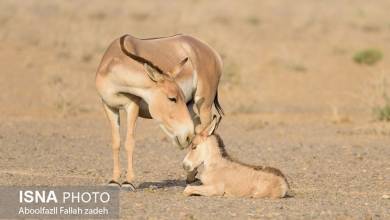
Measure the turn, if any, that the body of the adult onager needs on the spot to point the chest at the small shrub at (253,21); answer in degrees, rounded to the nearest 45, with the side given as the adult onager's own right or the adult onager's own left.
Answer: approximately 135° to the adult onager's own right

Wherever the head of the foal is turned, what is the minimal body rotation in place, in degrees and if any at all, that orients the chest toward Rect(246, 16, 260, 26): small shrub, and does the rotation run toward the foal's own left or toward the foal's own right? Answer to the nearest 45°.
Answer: approximately 90° to the foal's own right

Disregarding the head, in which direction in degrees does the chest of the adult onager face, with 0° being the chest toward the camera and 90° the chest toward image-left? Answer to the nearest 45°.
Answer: approximately 45°

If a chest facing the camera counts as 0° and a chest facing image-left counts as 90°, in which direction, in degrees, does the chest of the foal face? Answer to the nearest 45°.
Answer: approximately 90°

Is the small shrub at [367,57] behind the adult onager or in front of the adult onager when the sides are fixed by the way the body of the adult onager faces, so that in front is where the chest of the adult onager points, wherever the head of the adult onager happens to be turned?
behind

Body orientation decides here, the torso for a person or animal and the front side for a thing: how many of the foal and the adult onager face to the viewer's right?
0

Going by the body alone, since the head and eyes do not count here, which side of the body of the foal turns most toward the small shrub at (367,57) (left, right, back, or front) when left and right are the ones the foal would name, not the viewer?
right
